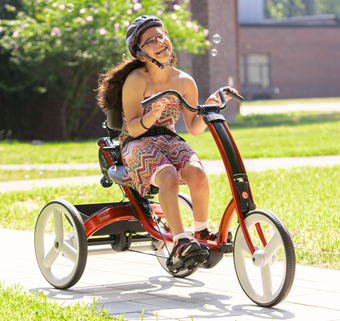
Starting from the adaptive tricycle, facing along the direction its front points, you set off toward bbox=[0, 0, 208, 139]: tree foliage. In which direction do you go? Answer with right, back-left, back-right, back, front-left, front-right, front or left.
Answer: back-left

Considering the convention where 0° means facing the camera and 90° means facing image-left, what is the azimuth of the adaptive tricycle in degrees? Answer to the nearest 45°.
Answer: approximately 315°

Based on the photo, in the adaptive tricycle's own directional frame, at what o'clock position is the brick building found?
The brick building is roughly at 8 o'clock from the adaptive tricycle.
